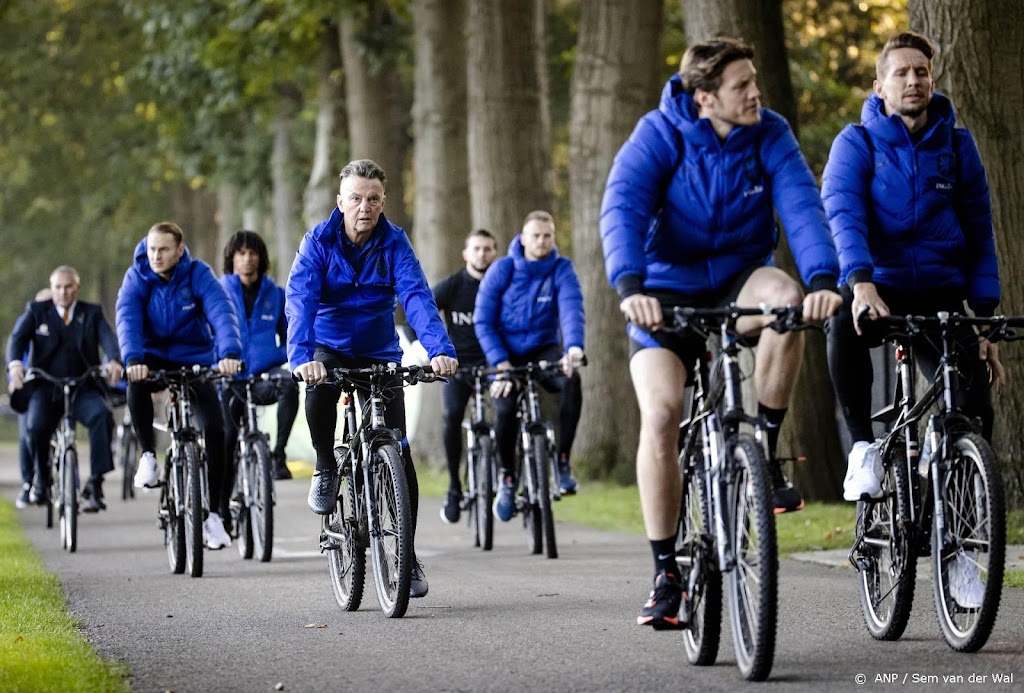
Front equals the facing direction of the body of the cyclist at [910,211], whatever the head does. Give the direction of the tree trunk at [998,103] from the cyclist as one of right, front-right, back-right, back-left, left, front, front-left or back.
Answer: back

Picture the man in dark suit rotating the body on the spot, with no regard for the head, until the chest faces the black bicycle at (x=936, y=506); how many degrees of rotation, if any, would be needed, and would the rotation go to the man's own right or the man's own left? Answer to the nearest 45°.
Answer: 0° — they already face it

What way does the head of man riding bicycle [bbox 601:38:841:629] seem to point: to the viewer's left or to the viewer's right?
to the viewer's right

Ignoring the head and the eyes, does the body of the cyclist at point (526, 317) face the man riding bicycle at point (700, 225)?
yes

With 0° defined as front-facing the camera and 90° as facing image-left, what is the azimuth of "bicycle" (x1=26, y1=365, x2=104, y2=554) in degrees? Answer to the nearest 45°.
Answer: approximately 0°

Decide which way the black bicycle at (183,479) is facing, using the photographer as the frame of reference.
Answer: facing the viewer

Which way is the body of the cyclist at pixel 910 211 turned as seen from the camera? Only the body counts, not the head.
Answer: toward the camera

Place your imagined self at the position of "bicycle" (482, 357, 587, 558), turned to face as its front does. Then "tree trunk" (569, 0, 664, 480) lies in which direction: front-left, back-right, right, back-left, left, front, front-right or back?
back

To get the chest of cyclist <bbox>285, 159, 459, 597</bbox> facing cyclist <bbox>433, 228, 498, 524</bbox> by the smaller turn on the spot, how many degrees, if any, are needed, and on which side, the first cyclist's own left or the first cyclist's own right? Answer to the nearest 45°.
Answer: approximately 180°

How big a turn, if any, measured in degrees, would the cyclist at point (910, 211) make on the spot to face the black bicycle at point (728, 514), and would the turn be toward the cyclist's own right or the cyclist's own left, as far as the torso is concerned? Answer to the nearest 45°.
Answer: approximately 45° to the cyclist's own right

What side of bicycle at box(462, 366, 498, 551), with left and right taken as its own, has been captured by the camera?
front

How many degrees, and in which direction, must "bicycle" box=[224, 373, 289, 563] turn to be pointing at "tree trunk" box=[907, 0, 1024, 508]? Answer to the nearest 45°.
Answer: approximately 90° to its left
